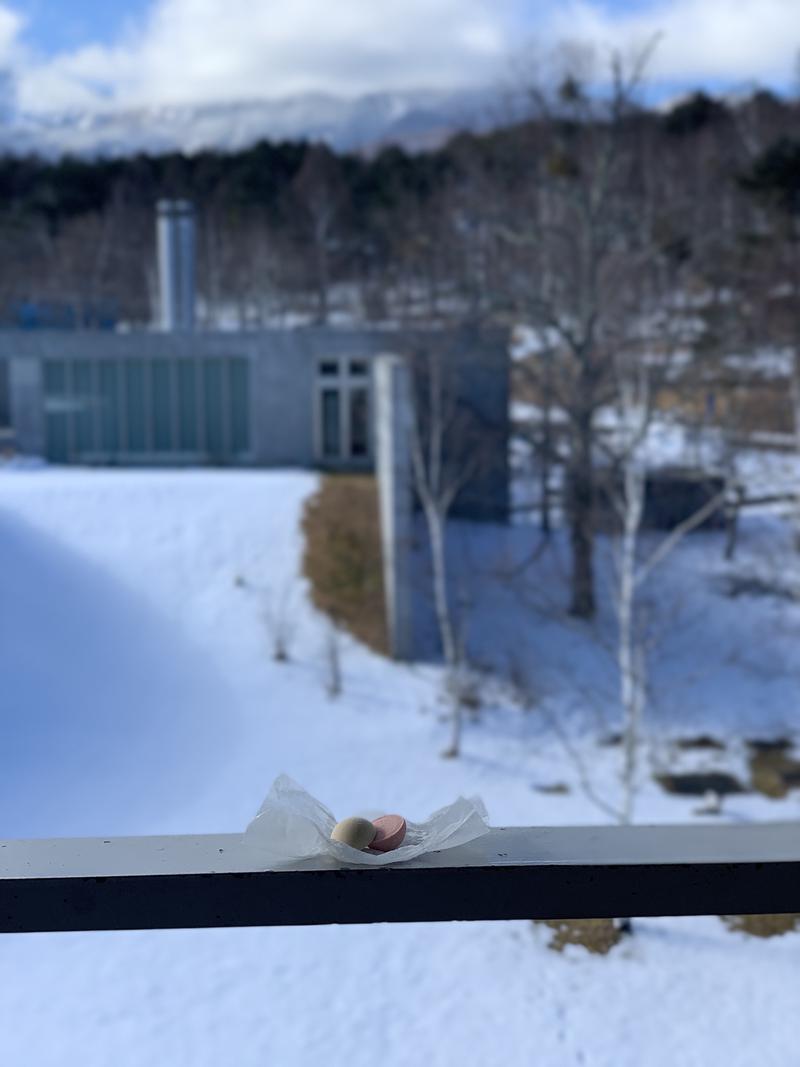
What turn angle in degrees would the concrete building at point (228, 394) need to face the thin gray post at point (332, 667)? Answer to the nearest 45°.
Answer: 0° — it already faces it

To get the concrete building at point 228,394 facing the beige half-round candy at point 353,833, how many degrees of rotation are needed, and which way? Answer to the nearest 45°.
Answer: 0° — it already faces it

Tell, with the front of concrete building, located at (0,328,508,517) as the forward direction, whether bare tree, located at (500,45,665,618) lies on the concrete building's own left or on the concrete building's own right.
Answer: on the concrete building's own left

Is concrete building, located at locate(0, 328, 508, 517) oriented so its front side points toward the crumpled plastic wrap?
yes

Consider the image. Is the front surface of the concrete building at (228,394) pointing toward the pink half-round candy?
yes

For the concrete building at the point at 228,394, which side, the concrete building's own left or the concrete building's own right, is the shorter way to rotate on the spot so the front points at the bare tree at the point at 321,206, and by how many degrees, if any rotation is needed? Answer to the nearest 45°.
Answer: approximately 180°

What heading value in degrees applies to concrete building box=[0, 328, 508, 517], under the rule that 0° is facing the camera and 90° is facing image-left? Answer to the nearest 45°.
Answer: approximately 0°

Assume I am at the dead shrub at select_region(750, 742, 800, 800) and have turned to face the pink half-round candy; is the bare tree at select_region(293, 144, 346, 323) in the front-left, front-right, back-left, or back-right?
back-right

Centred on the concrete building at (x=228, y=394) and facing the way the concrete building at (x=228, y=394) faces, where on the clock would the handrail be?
The handrail is roughly at 12 o'clock from the concrete building.

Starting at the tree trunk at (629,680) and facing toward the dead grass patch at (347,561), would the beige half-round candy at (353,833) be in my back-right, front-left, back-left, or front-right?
back-left

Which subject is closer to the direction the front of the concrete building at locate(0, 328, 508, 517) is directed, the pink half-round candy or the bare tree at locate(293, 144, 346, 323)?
the pink half-round candy
